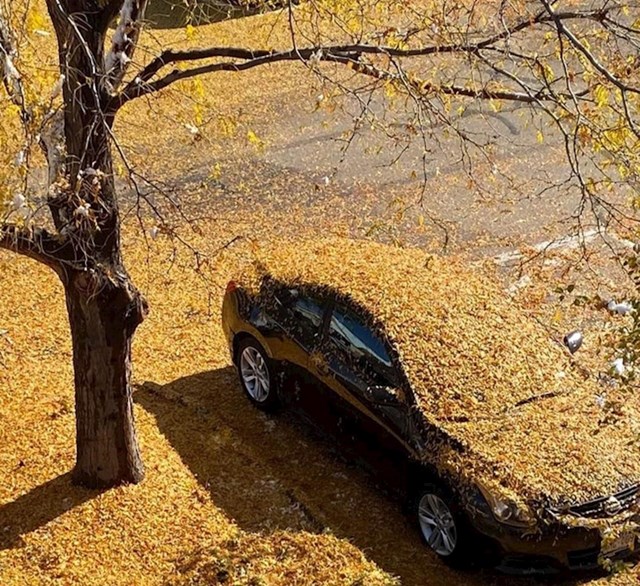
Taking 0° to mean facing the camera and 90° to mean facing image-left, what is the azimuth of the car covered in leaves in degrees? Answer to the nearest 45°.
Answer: approximately 315°

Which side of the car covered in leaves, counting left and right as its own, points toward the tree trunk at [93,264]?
right
